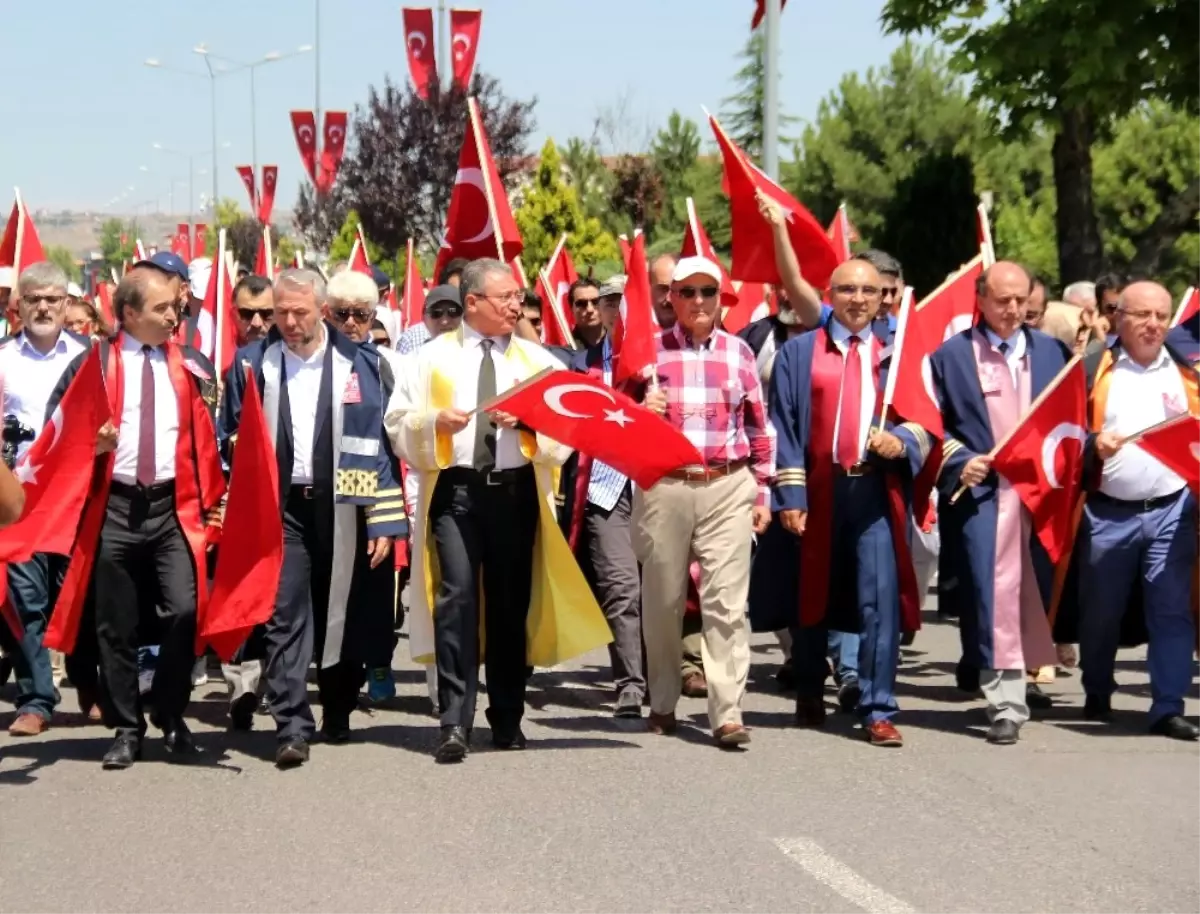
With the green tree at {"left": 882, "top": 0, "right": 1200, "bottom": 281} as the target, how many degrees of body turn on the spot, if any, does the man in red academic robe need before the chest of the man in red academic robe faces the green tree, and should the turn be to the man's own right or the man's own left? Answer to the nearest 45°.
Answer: approximately 135° to the man's own left

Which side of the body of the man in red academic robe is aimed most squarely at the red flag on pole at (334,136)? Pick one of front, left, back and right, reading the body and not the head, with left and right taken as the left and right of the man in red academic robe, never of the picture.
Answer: back

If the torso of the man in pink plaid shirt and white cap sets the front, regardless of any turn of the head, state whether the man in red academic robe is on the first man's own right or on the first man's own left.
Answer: on the first man's own right

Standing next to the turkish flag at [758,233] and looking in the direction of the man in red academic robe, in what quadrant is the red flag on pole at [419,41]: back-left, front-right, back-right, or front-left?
back-right

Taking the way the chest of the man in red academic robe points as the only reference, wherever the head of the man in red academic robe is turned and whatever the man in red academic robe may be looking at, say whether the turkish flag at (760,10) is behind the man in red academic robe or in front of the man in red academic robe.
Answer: behind

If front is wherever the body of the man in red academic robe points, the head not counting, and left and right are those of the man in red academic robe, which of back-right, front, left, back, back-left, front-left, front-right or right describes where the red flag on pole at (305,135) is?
back

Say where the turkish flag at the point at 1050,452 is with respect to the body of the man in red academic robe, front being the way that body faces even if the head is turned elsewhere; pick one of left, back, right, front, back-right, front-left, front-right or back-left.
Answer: left

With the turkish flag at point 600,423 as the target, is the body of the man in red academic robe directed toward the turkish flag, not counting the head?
no

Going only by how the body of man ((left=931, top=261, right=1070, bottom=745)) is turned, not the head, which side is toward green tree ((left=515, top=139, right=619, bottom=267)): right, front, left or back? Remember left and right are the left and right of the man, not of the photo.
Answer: back

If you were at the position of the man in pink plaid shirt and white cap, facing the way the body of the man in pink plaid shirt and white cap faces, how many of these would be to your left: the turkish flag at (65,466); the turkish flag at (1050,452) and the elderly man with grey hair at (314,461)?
1

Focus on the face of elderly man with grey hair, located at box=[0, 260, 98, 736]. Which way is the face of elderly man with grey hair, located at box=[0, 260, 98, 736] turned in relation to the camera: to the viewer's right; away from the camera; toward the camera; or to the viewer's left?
toward the camera

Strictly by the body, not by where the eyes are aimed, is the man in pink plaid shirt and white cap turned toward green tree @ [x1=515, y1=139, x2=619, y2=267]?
no

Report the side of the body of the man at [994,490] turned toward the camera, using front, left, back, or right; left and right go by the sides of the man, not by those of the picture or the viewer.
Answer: front

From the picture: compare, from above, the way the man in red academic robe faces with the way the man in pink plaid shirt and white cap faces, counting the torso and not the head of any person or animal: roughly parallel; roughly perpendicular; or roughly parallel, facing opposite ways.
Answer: roughly parallel

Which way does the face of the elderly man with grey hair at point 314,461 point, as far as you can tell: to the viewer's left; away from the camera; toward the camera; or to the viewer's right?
toward the camera

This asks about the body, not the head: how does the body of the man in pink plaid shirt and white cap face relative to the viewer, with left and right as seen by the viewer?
facing the viewer

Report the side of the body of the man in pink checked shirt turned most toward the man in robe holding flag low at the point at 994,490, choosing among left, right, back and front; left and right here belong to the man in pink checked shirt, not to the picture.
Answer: left
